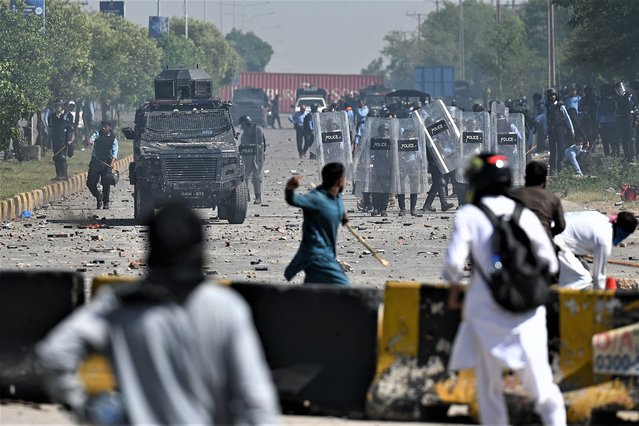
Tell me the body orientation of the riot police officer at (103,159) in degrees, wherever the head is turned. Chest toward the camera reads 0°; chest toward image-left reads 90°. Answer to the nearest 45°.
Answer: approximately 0°

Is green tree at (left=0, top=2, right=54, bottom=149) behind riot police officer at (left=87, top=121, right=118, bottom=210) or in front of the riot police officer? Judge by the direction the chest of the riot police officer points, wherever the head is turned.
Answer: behind

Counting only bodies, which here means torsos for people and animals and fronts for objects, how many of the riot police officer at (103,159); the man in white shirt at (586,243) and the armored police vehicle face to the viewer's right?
1

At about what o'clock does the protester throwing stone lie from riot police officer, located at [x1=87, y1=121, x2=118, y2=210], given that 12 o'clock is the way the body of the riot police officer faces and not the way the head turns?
The protester throwing stone is roughly at 12 o'clock from the riot police officer.

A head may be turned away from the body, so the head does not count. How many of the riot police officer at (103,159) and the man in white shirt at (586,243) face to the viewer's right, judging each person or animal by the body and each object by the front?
1

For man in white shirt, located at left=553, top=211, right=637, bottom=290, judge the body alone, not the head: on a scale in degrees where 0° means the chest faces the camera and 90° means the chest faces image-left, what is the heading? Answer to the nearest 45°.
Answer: approximately 270°

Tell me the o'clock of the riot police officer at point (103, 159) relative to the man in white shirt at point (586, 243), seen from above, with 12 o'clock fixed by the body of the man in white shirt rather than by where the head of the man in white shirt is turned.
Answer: The riot police officer is roughly at 8 o'clock from the man in white shirt.

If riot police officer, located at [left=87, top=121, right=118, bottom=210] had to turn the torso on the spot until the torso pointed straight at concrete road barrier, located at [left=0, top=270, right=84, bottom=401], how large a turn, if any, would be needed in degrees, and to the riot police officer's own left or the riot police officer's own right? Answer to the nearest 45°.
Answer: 0° — they already face it

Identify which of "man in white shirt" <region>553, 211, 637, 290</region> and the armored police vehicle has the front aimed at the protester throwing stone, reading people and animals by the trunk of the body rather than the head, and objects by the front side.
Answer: the armored police vehicle

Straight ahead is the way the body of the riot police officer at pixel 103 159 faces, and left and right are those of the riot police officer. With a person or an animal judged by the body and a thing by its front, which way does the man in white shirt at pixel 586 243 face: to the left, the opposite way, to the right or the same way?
to the left

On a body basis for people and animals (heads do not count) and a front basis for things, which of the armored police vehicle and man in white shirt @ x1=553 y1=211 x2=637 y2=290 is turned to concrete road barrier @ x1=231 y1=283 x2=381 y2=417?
the armored police vehicle

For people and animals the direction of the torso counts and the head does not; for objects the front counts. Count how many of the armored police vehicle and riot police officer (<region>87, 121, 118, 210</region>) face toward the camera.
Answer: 2

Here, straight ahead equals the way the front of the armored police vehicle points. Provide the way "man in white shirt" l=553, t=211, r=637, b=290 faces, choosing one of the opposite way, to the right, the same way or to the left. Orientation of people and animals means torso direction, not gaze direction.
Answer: to the left

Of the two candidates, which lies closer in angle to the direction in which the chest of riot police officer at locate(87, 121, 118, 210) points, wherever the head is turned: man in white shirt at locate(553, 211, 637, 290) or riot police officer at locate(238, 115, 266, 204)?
the man in white shirt
